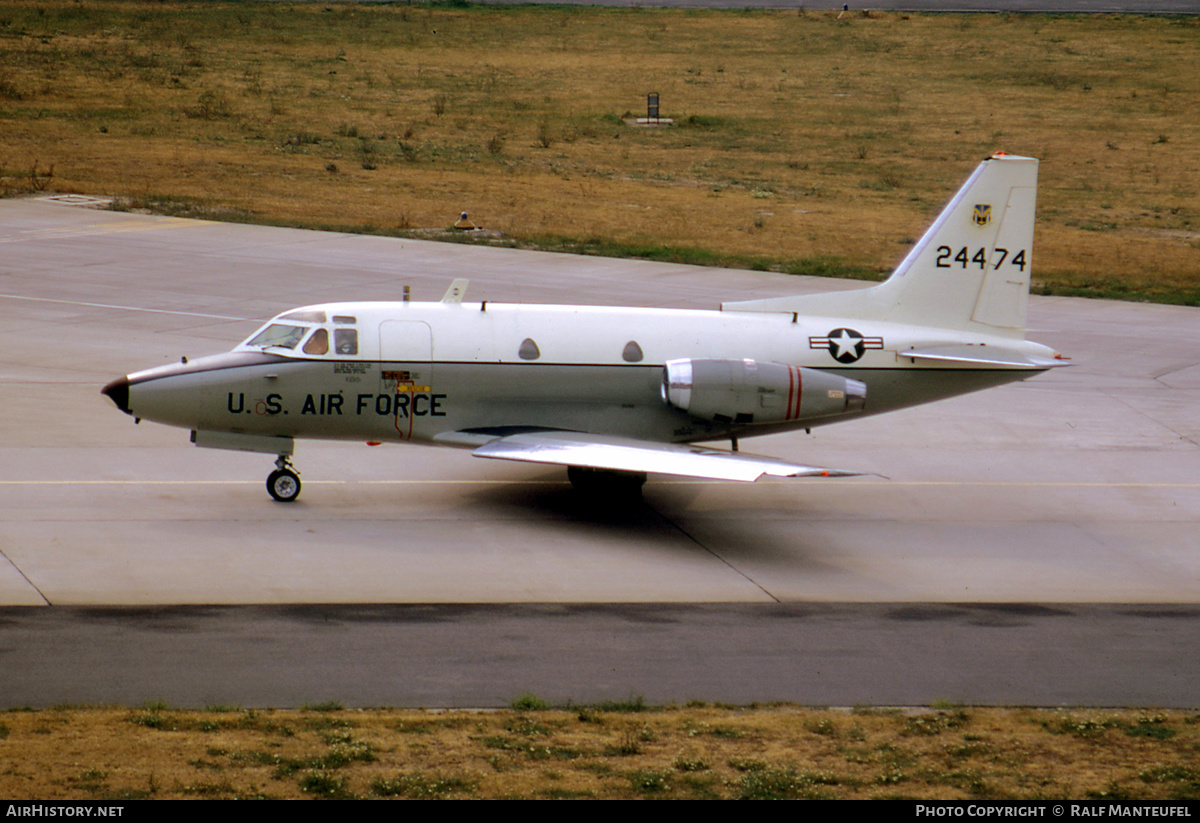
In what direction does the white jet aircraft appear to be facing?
to the viewer's left
